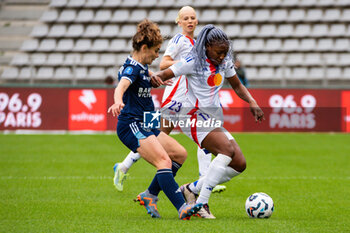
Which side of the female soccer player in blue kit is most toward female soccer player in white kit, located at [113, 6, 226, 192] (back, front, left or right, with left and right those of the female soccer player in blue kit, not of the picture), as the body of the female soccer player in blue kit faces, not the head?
left

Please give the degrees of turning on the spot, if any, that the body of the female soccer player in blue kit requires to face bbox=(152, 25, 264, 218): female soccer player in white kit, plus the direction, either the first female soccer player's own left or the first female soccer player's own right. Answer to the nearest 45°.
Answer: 0° — they already face them

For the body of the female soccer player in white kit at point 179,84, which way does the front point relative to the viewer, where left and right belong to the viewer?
facing the viewer and to the right of the viewer

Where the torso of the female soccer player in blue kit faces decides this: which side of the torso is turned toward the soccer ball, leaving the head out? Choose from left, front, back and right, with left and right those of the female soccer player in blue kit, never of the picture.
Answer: front

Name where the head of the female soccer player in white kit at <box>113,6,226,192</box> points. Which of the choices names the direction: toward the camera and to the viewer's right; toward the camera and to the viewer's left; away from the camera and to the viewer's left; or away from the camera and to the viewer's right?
toward the camera and to the viewer's right

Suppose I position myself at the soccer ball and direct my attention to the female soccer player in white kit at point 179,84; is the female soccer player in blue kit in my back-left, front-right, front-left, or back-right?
front-left

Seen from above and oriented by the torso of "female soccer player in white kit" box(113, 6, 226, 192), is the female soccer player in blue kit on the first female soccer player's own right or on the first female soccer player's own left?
on the first female soccer player's own right

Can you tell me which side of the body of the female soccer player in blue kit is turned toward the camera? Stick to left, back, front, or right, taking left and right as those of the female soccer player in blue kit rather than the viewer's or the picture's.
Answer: right

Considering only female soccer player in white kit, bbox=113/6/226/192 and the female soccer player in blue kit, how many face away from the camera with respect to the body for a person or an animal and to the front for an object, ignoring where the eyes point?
0
